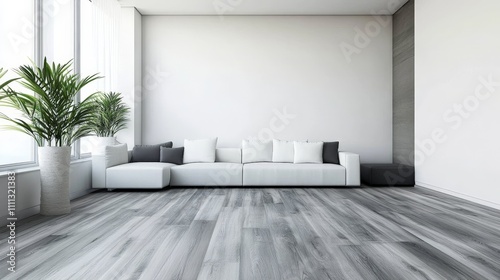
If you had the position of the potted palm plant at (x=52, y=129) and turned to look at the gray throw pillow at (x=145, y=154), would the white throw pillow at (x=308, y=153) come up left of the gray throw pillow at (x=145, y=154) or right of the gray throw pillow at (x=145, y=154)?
right

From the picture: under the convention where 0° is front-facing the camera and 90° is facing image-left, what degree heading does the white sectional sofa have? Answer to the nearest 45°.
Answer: approximately 0°

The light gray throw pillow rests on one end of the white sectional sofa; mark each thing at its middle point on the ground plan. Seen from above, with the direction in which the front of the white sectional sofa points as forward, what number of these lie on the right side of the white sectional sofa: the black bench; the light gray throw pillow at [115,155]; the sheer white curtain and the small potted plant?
3

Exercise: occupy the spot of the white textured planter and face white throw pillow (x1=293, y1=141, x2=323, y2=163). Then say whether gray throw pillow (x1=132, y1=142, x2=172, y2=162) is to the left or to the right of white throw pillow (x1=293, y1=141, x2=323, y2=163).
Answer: left

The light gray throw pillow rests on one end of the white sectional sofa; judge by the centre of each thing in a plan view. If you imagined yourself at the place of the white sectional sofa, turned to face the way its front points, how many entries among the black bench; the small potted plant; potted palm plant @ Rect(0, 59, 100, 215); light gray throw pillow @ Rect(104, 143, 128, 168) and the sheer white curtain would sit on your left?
1

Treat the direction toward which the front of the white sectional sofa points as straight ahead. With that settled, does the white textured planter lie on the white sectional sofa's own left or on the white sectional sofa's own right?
on the white sectional sofa's own right

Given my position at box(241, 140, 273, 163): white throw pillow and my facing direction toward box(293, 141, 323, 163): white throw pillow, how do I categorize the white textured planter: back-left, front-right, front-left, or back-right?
back-right

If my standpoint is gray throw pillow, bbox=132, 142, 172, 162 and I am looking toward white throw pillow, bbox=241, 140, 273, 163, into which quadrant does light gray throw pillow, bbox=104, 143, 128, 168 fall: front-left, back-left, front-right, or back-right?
back-right

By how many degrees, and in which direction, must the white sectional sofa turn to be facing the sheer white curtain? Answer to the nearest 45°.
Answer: approximately 90° to its right

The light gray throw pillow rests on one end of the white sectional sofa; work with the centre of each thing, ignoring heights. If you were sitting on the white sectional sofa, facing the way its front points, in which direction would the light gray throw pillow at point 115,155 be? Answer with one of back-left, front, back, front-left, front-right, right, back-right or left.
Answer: right

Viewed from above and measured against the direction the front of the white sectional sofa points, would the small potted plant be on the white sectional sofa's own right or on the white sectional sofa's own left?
on the white sectional sofa's own right

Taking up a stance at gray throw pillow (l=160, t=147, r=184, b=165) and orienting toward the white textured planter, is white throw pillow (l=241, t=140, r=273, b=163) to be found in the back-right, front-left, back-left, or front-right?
back-left
